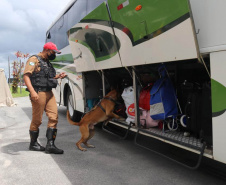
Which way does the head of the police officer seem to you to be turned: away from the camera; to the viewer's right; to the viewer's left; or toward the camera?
to the viewer's right

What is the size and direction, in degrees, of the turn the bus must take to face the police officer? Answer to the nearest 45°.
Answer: approximately 45° to its left

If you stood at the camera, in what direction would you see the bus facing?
facing away from the viewer and to the left of the viewer
